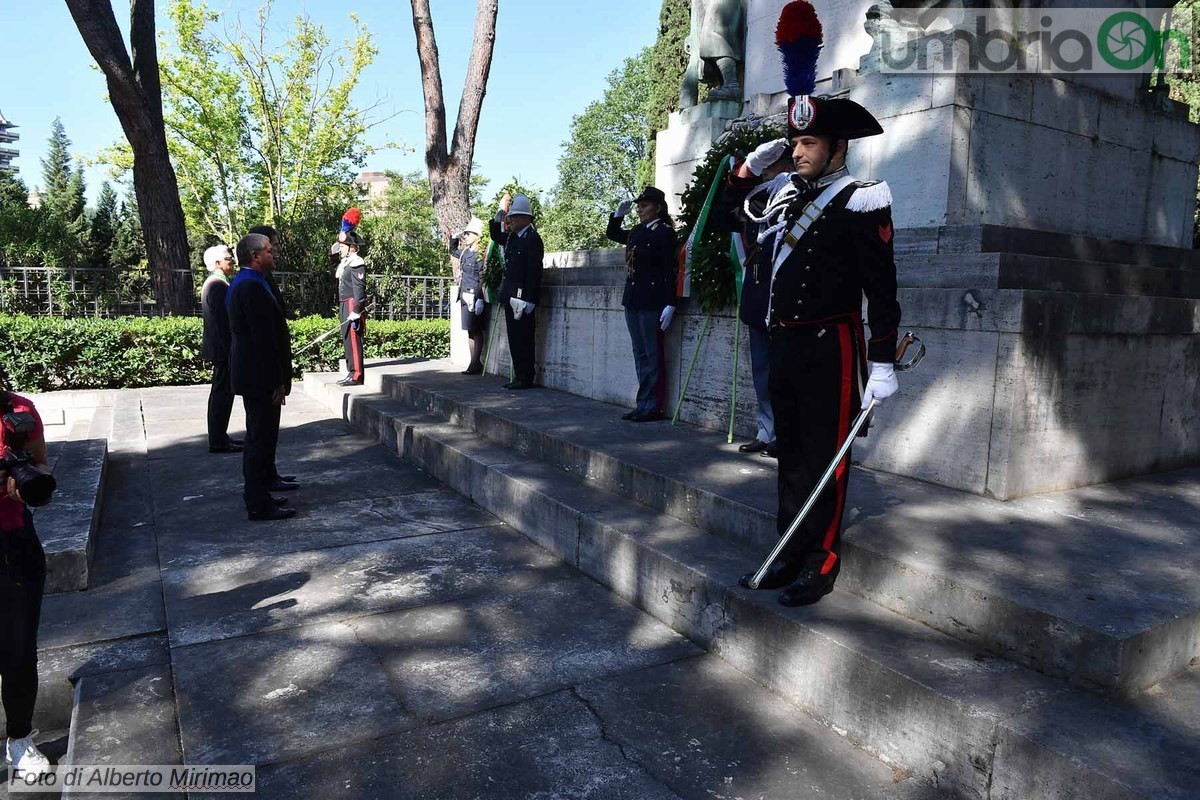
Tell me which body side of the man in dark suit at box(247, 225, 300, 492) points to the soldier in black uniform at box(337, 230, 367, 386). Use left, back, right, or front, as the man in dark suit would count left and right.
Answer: left

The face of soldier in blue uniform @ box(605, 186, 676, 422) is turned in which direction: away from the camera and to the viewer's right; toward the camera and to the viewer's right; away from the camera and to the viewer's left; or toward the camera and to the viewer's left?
toward the camera and to the viewer's left

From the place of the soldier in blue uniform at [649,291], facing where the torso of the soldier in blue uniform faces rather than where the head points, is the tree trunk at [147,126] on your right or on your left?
on your right

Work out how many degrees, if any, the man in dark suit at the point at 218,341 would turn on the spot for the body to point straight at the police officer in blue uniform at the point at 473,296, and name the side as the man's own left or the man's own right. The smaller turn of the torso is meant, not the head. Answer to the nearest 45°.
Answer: approximately 45° to the man's own left

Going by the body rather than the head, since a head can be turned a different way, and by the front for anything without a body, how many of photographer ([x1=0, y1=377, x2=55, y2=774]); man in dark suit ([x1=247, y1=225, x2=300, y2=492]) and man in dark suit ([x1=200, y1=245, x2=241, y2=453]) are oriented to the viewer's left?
0

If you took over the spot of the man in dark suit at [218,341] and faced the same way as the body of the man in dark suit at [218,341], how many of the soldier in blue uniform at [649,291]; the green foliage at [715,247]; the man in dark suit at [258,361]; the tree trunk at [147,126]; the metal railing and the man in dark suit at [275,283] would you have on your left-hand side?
2

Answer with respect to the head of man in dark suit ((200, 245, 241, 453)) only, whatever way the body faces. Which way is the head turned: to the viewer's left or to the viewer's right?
to the viewer's right

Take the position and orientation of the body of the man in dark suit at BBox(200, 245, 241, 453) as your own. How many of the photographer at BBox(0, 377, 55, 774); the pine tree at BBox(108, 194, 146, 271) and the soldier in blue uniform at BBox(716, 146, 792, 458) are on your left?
1

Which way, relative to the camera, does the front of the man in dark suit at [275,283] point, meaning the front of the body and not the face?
to the viewer's right

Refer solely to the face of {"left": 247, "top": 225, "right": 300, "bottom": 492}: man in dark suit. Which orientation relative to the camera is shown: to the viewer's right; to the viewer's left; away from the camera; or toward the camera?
to the viewer's right

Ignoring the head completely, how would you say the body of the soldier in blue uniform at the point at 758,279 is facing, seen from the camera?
to the viewer's left

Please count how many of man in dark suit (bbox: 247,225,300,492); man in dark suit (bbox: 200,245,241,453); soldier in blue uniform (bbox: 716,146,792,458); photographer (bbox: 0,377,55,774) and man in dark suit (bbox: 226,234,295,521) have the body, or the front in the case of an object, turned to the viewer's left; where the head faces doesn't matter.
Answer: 1

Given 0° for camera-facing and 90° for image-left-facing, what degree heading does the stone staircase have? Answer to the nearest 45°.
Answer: approximately 45°

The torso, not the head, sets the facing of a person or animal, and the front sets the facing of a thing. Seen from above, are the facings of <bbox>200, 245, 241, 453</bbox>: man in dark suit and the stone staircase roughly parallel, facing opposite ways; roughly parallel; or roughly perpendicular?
roughly parallel, facing opposite ways

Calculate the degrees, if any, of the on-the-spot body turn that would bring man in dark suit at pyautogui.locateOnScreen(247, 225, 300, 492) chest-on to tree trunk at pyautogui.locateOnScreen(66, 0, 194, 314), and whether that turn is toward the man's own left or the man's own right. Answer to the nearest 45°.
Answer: approximately 90° to the man's own left

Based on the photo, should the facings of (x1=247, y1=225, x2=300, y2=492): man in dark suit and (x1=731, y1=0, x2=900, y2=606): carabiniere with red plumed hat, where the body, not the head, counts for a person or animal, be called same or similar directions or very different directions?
very different directions

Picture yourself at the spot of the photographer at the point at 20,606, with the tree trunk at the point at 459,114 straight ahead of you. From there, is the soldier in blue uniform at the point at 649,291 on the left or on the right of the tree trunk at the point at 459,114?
right

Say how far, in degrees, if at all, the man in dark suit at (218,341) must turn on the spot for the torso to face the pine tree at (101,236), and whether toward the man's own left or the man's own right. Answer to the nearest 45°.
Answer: approximately 90° to the man's own left

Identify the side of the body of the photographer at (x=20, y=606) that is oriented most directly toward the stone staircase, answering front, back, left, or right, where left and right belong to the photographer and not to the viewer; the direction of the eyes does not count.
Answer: front

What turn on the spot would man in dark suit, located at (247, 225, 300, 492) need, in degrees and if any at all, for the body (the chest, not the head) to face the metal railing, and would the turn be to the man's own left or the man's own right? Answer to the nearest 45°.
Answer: approximately 90° to the man's own left

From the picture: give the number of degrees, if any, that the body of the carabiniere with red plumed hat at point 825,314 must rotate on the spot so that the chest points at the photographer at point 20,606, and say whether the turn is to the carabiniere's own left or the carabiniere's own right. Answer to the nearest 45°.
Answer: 0° — they already face them
